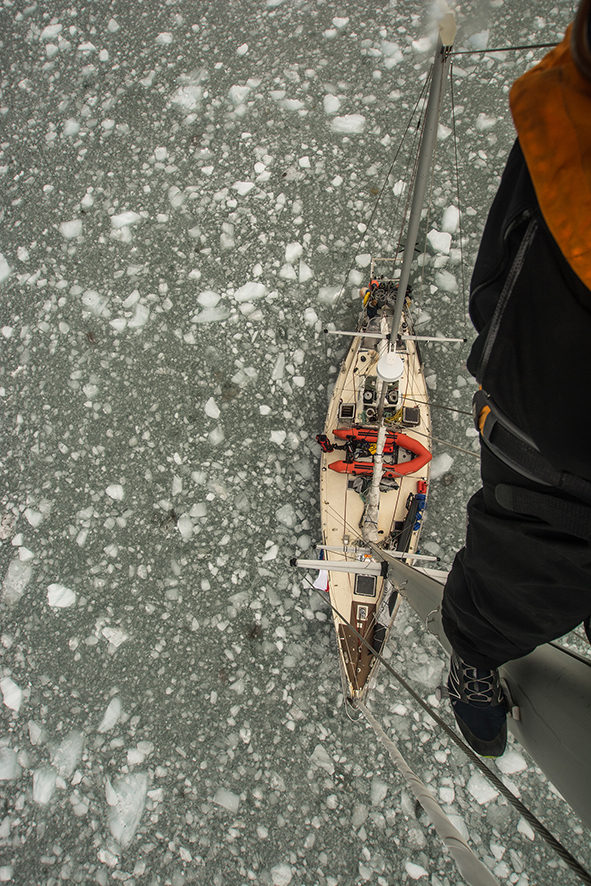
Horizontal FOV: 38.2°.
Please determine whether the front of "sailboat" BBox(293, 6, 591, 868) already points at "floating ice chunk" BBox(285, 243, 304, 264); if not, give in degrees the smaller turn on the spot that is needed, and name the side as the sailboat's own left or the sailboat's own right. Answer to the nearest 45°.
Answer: approximately 135° to the sailboat's own right

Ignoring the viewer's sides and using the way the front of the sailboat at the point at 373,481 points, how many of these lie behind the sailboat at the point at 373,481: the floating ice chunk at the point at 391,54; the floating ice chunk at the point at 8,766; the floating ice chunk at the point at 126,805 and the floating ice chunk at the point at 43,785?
1

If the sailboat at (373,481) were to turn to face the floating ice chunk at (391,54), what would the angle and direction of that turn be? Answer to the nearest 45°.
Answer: approximately 180°

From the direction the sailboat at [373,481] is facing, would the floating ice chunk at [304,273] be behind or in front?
behind

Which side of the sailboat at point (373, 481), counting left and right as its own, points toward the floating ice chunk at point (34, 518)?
right

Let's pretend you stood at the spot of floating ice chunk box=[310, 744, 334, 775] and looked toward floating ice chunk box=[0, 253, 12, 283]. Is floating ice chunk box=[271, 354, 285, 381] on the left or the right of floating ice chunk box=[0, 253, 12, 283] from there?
right

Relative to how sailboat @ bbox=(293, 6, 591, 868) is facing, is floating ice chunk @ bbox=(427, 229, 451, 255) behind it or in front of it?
behind

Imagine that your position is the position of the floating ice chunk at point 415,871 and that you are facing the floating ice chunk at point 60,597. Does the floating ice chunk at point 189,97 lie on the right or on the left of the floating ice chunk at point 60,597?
right
